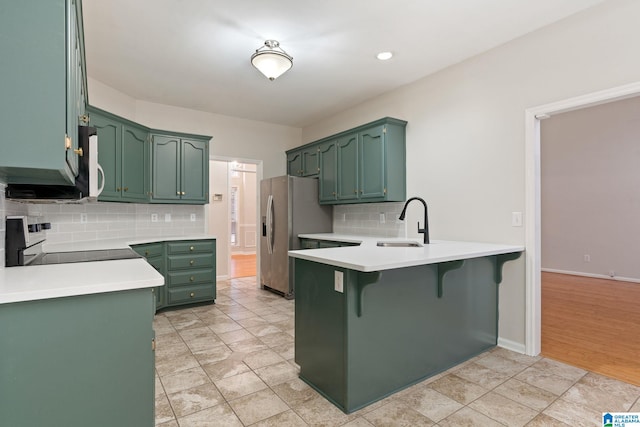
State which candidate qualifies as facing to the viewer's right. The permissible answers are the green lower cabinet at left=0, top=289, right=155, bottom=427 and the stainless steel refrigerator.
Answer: the green lower cabinet

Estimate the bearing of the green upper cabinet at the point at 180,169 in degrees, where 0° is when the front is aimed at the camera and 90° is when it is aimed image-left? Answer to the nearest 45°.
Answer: approximately 0°

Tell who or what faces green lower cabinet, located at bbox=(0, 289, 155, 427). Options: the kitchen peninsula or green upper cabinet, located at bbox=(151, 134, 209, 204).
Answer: the green upper cabinet

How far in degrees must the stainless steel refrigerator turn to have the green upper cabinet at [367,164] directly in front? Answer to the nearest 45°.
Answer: approximately 90° to its left

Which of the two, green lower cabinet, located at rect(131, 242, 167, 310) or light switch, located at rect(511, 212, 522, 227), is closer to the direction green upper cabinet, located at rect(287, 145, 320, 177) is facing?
the green lower cabinet

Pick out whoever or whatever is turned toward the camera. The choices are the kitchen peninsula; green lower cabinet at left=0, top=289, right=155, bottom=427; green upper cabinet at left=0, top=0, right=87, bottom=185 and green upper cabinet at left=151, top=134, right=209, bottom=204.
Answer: green upper cabinet at left=151, top=134, right=209, bottom=204

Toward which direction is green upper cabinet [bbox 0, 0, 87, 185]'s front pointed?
to the viewer's right

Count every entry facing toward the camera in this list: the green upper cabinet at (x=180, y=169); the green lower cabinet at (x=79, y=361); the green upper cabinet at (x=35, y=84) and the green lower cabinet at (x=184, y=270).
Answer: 2

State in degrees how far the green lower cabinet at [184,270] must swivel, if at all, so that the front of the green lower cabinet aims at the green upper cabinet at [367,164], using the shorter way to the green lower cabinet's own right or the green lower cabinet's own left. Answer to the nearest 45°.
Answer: approximately 45° to the green lower cabinet's own left

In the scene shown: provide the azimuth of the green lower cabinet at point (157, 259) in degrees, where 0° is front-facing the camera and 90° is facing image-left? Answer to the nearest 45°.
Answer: approximately 315°

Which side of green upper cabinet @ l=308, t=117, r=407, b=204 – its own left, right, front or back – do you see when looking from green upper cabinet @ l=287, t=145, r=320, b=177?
right

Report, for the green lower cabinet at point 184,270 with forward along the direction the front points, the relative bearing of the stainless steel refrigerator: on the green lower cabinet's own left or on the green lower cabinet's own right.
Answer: on the green lower cabinet's own left

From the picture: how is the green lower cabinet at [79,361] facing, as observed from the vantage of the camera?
facing to the right of the viewer
